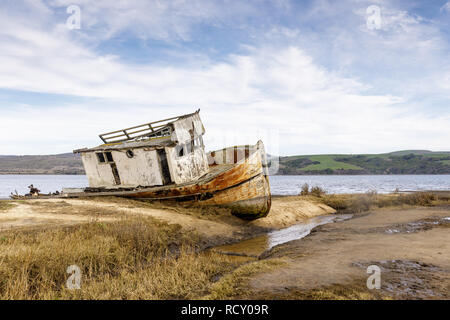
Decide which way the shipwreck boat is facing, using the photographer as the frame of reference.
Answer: facing the viewer and to the right of the viewer
